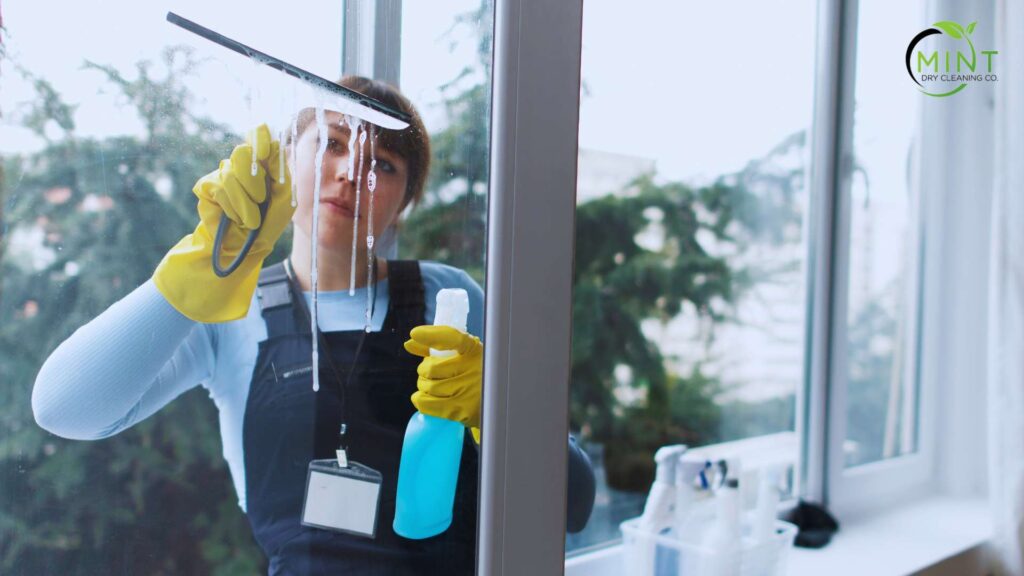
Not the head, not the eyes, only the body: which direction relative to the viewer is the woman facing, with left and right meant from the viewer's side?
facing the viewer

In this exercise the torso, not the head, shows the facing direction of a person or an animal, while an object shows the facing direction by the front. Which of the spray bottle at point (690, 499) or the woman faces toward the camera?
the woman
